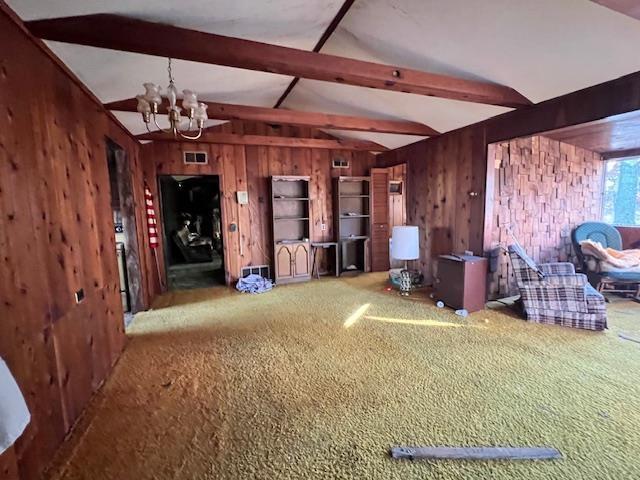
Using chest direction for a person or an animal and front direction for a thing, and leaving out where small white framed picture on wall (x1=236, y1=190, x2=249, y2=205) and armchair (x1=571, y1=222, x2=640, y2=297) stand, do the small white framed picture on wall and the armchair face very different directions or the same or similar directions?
same or similar directions

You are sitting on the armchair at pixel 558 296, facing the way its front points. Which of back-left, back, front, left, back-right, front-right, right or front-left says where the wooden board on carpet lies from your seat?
right

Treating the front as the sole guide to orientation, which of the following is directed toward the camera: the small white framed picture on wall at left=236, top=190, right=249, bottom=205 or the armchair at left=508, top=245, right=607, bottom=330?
the small white framed picture on wall

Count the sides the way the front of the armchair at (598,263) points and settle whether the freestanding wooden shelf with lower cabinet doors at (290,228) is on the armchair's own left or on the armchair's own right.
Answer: on the armchair's own right

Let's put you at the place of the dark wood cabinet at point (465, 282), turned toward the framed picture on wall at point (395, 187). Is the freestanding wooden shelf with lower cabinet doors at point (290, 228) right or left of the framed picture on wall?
left

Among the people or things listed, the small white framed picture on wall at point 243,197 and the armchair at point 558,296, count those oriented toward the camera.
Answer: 1

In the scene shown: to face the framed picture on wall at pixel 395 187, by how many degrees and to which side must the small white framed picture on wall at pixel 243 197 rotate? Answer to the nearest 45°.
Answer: approximately 90° to its left

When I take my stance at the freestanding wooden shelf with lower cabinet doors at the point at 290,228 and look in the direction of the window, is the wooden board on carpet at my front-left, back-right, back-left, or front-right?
front-right

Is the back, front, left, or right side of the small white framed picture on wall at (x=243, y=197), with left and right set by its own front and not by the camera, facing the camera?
front

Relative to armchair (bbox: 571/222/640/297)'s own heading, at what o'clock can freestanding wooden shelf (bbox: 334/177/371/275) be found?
The freestanding wooden shelf is roughly at 4 o'clock from the armchair.

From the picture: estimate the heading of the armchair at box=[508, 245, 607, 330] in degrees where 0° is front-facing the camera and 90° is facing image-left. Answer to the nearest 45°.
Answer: approximately 270°

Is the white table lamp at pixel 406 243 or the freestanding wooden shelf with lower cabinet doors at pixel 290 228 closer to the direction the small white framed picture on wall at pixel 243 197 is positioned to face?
the white table lamp
